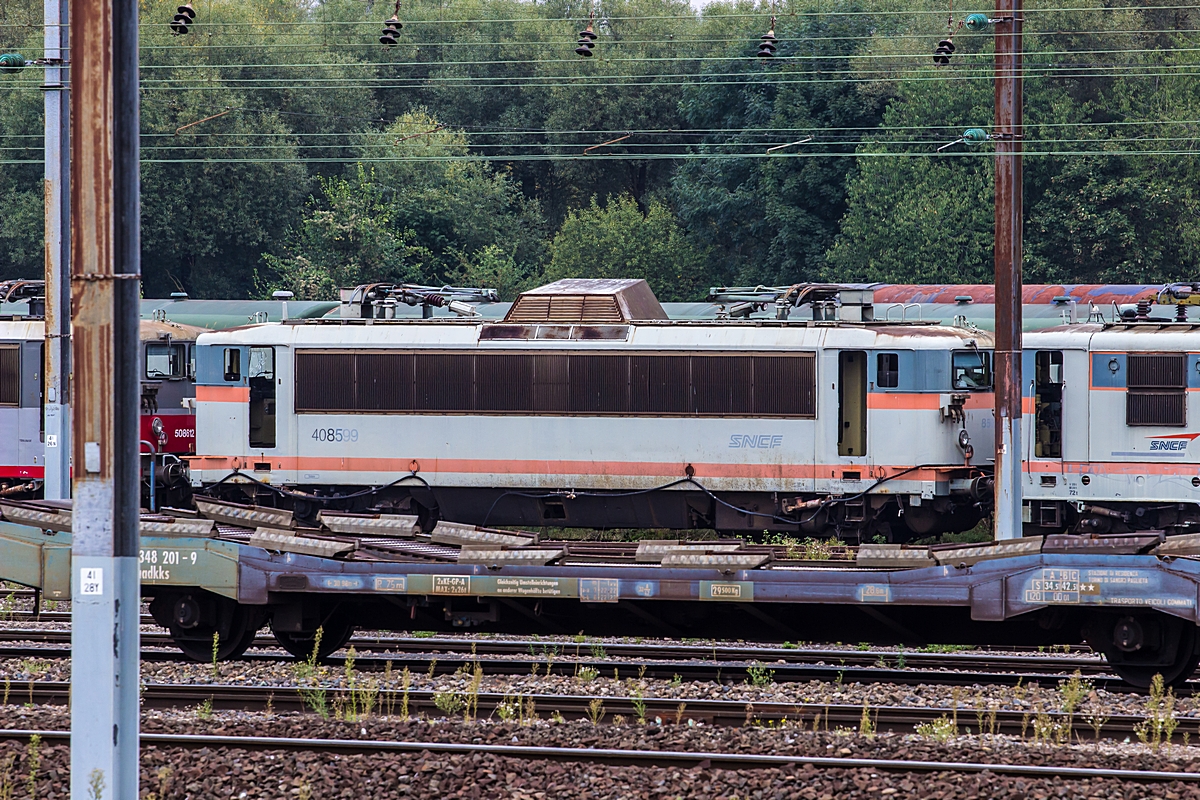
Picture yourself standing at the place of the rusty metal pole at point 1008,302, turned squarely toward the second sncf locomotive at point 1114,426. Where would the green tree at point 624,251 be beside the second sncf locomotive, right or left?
left

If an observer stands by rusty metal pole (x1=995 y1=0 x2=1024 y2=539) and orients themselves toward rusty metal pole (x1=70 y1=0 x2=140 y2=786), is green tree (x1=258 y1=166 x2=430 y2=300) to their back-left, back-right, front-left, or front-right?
back-right
